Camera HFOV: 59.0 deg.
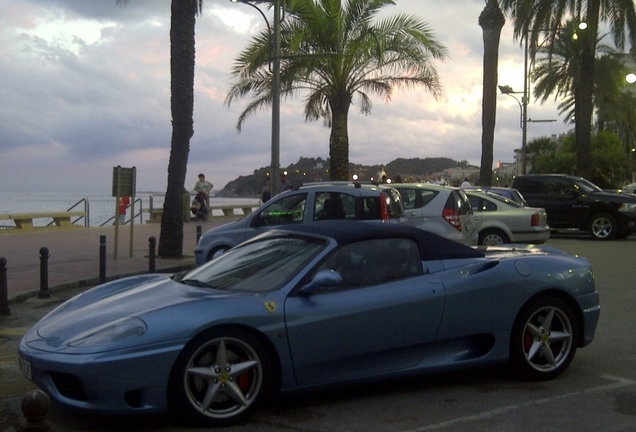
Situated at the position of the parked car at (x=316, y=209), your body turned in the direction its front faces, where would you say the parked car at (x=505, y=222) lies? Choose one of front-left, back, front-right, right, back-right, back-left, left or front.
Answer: back-right

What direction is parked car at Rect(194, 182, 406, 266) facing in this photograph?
to the viewer's left

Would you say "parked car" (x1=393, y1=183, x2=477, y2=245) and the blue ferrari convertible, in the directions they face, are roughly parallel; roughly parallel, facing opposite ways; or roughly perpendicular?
roughly perpendicular

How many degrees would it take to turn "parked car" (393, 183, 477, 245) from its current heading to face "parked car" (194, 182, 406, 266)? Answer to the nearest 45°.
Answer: approximately 90° to its left

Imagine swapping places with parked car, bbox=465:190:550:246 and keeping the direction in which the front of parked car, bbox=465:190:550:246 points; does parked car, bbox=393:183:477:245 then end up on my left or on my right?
on my left

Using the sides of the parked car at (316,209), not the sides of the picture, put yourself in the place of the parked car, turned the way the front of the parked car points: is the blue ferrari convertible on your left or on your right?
on your left

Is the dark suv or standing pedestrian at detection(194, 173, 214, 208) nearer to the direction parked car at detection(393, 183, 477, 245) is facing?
the standing pedestrian

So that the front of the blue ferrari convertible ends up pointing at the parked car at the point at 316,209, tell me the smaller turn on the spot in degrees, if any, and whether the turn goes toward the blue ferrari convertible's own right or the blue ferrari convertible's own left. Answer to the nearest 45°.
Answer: approximately 135° to the blue ferrari convertible's own right

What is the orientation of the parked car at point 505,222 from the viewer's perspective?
to the viewer's left

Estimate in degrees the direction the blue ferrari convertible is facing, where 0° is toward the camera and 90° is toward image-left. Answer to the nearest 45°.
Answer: approximately 45°
